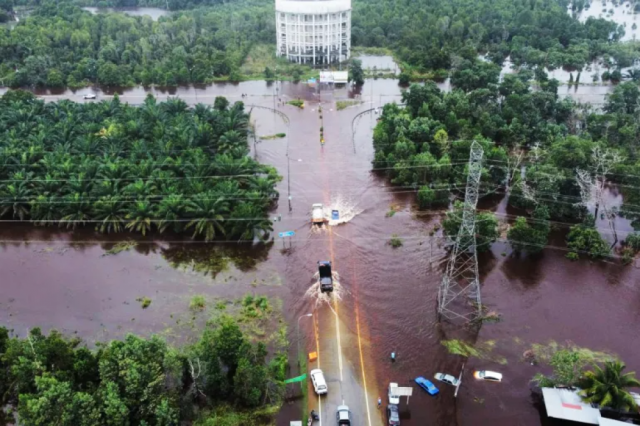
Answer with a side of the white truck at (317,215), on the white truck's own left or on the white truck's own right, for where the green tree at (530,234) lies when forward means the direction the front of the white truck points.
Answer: on the white truck's own right

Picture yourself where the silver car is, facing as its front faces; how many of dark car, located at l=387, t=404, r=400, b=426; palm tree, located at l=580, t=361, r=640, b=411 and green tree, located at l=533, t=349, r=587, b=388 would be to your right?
3

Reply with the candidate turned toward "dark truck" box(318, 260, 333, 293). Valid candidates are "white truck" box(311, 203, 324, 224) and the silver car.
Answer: the silver car

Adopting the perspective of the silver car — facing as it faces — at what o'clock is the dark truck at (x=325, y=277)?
The dark truck is roughly at 12 o'clock from the silver car.

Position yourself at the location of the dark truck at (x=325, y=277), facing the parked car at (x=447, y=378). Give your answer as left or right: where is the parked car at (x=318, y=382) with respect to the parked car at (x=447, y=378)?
right

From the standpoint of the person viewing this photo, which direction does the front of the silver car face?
facing away from the viewer

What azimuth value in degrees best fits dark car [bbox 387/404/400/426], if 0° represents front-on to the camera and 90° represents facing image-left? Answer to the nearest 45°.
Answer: approximately 180°

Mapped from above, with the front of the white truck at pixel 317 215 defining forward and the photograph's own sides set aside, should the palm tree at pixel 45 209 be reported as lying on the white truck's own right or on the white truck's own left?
on the white truck's own left

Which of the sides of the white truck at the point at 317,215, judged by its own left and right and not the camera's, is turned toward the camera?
back

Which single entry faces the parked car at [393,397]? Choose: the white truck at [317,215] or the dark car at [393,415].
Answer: the dark car

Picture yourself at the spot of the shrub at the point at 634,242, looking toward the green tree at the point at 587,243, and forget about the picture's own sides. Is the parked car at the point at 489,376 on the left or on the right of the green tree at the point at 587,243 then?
left

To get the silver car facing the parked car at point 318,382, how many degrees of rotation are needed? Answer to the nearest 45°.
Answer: approximately 45° to its left
